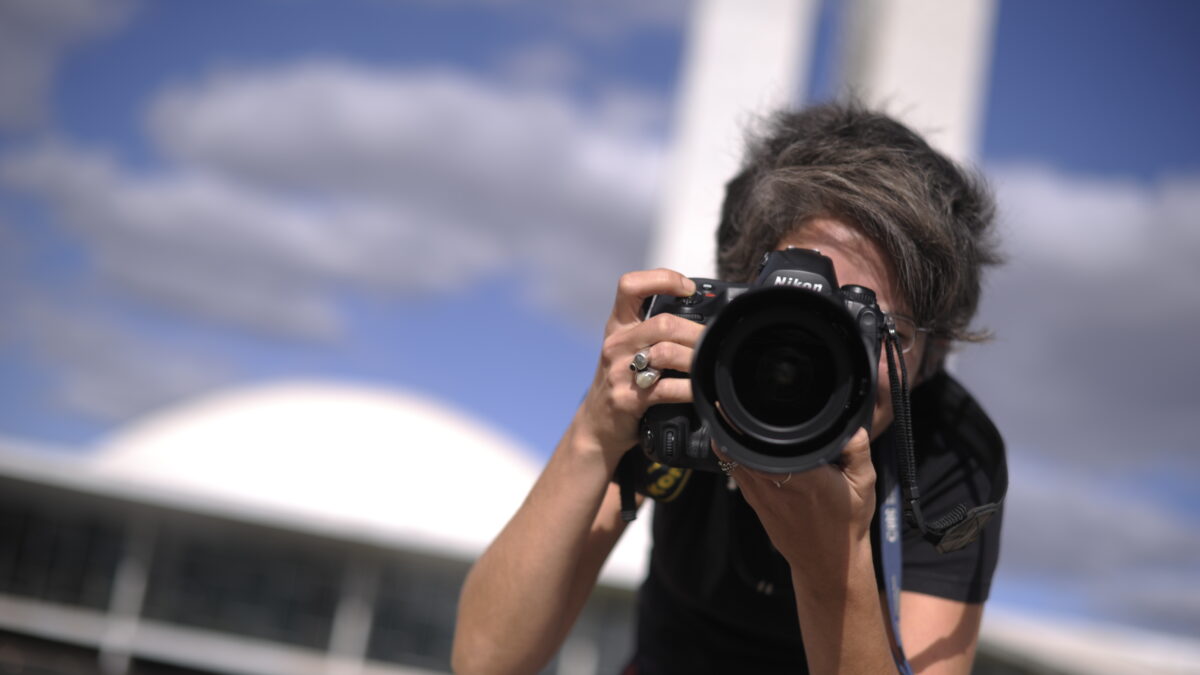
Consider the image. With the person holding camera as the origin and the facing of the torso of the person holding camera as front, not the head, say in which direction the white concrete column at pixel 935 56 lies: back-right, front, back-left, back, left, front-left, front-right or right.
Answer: back

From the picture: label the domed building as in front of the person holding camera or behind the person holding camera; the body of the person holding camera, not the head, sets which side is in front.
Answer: behind

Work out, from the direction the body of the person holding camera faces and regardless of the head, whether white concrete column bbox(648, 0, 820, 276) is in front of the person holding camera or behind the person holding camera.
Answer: behind

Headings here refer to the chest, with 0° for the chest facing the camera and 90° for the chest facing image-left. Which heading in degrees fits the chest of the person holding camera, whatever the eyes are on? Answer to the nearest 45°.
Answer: approximately 0°
